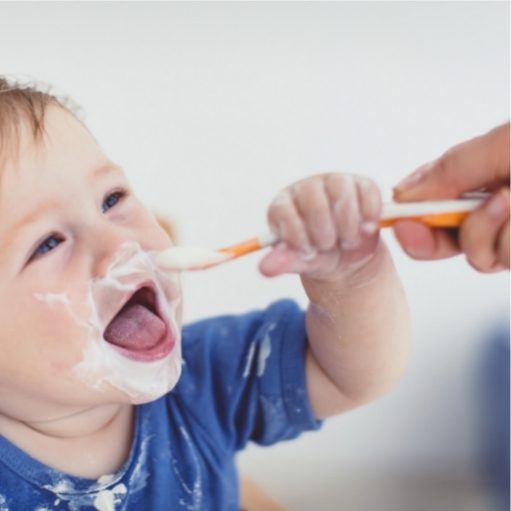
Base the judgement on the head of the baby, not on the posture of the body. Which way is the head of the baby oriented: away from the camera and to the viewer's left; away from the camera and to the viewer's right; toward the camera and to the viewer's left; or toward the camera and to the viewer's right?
toward the camera and to the viewer's right

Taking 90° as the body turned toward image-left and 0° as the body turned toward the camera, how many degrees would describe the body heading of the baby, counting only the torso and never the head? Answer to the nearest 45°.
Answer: approximately 315°
